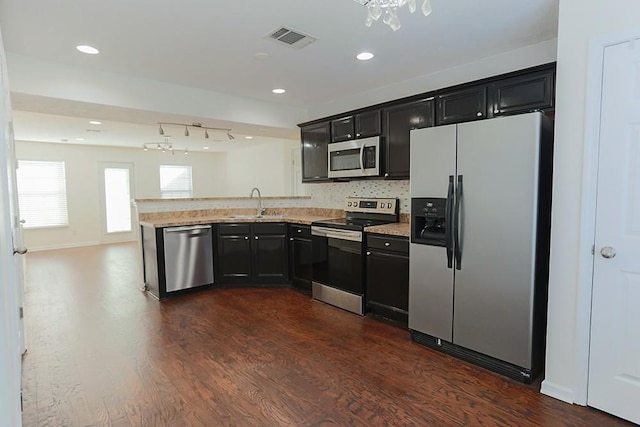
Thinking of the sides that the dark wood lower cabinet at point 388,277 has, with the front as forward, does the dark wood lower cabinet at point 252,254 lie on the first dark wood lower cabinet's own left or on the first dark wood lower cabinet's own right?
on the first dark wood lower cabinet's own right

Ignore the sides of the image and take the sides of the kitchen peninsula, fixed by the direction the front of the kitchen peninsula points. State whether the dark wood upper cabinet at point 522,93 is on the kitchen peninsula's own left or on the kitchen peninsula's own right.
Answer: on the kitchen peninsula's own left

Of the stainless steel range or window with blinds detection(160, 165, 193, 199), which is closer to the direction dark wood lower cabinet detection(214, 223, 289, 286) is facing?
the stainless steel range

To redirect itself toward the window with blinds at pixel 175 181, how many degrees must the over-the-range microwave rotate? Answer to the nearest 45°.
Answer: approximately 90° to its right

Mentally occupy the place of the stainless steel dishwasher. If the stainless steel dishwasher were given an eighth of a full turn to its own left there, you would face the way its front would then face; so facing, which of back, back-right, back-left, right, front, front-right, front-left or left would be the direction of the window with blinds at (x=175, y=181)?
left

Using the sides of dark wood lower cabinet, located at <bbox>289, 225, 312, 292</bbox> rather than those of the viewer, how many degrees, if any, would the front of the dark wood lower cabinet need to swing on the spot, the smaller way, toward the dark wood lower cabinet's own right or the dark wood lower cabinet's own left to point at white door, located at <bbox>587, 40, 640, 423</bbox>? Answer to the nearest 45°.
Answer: approximately 90° to the dark wood lower cabinet's own left

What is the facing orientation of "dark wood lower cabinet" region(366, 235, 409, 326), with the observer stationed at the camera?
facing the viewer and to the left of the viewer

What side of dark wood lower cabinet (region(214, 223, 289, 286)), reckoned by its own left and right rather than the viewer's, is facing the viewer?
front

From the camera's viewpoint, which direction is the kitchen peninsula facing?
toward the camera

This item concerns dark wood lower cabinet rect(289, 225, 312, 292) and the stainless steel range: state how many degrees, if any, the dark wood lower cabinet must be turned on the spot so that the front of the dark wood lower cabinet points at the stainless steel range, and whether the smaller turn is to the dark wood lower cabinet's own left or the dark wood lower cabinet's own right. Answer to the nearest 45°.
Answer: approximately 90° to the dark wood lower cabinet's own left
